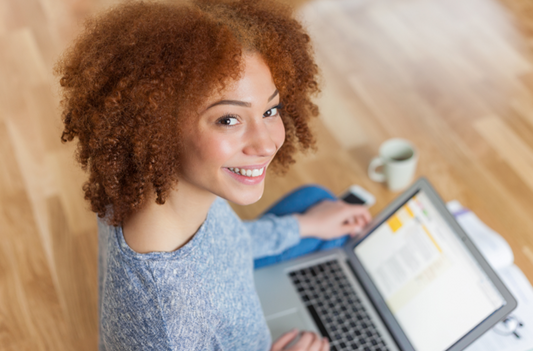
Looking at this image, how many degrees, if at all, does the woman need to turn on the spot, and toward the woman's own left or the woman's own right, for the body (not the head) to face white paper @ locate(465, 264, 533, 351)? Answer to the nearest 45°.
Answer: approximately 45° to the woman's own left

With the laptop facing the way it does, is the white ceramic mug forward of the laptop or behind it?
behind

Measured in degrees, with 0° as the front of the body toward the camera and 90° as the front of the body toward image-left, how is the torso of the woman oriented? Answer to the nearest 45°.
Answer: approximately 270°

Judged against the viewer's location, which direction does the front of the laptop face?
facing the viewer and to the left of the viewer
